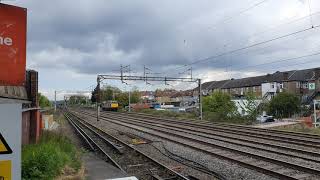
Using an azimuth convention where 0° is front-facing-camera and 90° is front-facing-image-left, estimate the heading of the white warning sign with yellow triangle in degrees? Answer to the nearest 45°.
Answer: approximately 0°

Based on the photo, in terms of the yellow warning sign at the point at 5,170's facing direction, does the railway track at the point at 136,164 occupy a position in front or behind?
behind

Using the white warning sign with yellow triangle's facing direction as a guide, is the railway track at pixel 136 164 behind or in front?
behind

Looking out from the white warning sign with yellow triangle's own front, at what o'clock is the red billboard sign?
The red billboard sign is roughly at 6 o'clock from the white warning sign with yellow triangle.
